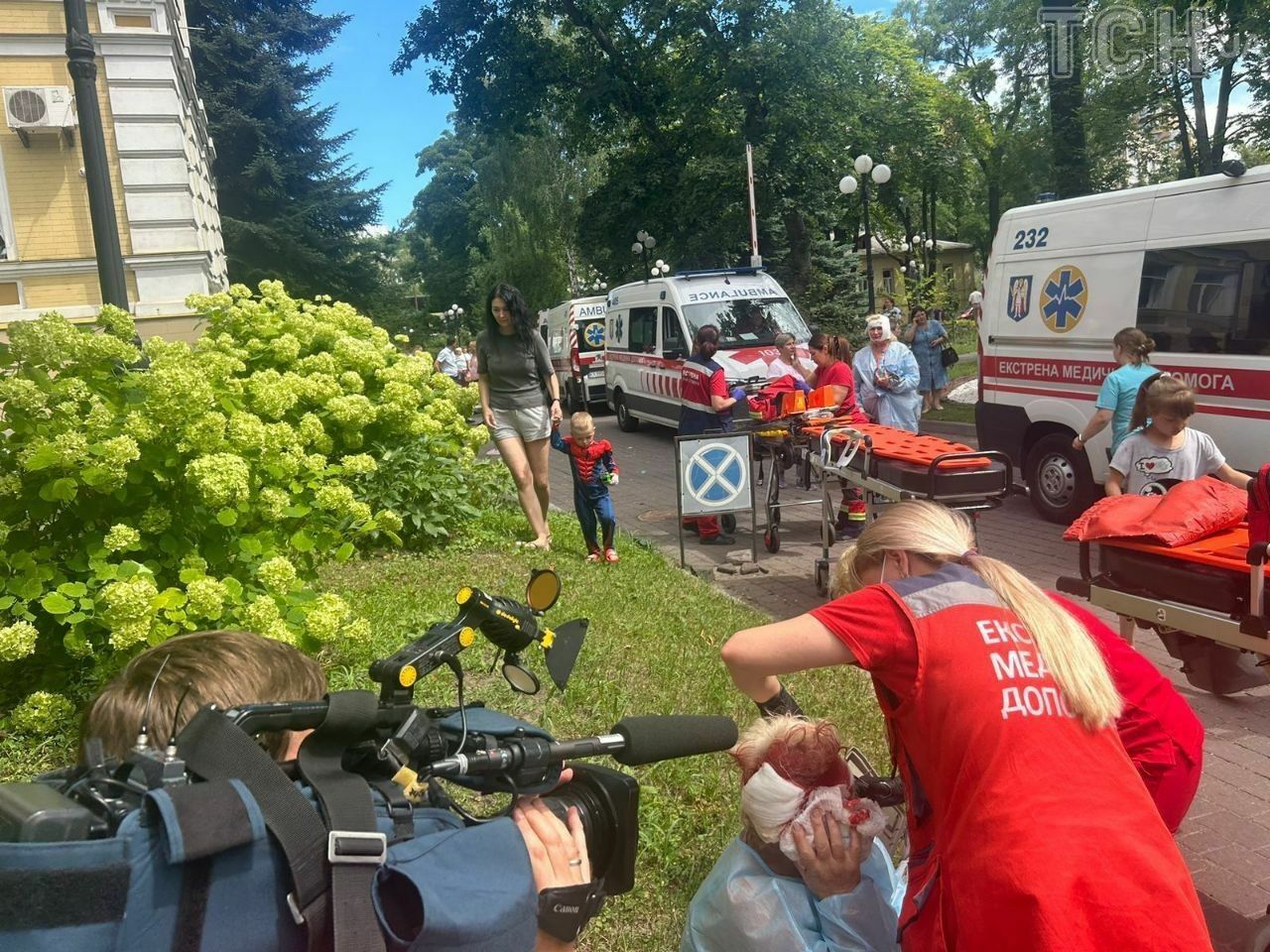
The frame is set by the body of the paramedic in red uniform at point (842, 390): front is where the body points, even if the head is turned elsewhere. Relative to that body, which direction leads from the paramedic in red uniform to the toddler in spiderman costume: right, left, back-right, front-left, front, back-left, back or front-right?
front-left

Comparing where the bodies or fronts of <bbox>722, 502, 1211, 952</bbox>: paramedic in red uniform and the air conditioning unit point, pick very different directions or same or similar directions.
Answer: very different directions

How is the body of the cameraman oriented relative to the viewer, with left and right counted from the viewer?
facing to the right of the viewer

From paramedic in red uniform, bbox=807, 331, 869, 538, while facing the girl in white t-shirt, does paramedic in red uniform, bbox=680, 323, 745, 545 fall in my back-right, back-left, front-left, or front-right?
back-right

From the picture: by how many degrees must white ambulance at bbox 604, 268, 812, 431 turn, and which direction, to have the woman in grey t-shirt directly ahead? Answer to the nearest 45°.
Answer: approximately 45° to its right

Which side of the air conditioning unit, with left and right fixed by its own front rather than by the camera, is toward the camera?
front

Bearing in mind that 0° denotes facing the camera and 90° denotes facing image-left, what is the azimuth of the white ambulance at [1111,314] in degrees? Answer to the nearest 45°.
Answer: approximately 315°

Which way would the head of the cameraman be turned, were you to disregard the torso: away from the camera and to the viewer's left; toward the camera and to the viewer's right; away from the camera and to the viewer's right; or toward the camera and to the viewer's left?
away from the camera and to the viewer's right

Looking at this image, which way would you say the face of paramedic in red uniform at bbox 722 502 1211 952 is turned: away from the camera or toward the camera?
away from the camera

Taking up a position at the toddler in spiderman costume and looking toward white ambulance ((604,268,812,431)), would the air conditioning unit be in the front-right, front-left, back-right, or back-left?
front-left

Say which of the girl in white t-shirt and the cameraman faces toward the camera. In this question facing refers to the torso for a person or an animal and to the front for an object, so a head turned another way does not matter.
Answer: the girl in white t-shirt

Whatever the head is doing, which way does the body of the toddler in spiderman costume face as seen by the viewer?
toward the camera

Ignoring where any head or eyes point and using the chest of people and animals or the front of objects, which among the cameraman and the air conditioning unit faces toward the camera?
the air conditioning unit

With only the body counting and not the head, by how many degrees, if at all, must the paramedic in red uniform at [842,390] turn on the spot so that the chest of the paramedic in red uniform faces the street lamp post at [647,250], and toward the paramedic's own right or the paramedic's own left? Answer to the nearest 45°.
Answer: approximately 90° to the paramedic's own right

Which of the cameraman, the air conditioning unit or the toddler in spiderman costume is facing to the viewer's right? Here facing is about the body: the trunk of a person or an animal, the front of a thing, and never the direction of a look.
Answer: the cameraman

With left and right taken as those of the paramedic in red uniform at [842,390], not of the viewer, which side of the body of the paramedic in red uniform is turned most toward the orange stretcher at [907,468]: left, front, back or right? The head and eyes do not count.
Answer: left

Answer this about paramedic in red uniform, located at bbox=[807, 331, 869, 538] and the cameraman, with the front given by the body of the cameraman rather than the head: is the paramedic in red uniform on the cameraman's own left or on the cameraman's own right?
on the cameraman's own left

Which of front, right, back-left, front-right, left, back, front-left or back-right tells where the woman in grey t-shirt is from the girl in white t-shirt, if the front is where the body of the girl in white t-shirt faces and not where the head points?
right
